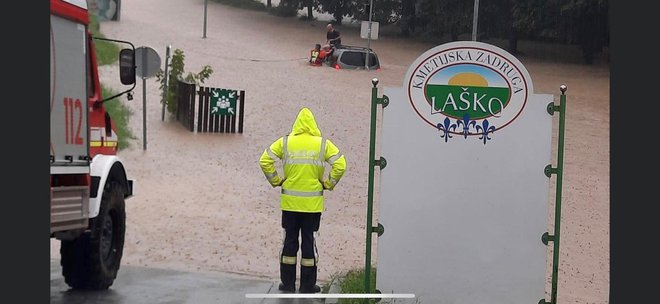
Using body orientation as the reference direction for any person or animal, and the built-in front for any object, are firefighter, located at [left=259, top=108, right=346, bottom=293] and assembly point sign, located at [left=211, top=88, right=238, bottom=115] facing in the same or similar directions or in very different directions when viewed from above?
very different directions

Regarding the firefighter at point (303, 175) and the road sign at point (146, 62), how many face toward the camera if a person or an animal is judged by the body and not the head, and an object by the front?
0

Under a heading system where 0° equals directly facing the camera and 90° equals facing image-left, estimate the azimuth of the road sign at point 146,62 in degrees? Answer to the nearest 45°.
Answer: approximately 180°

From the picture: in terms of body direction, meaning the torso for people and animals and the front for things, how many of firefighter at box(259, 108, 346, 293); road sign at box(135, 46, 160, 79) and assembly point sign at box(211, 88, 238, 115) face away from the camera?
2

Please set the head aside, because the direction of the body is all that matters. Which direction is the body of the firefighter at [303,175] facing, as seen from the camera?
away from the camera

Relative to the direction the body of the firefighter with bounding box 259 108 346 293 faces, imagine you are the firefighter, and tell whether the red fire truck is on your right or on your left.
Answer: on your left

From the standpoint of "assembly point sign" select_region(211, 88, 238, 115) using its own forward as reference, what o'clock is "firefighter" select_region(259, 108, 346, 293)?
The firefighter is roughly at 12 o'clock from the assembly point sign.

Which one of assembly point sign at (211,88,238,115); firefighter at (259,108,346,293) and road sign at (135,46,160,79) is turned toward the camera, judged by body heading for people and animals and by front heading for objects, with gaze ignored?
assembly point sign at (211,88,238,115)

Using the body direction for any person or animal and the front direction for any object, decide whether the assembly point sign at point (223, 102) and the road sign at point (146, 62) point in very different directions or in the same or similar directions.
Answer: very different directions

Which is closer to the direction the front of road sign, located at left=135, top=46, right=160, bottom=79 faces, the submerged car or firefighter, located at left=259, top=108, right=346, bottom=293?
the submerged car
